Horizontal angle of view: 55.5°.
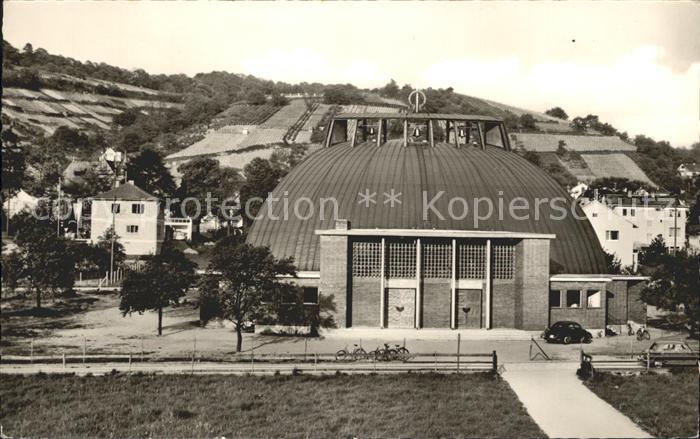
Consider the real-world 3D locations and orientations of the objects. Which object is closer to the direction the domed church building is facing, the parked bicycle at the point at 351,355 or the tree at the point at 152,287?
the parked bicycle

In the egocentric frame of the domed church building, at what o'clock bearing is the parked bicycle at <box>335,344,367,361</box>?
The parked bicycle is roughly at 1 o'clock from the domed church building.

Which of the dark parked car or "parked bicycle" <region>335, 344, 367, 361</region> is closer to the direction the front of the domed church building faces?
the parked bicycle

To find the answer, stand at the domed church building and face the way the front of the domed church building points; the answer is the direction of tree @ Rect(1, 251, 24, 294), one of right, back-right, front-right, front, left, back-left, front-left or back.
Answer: front-right

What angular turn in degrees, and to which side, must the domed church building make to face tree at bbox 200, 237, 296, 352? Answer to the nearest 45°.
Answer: approximately 45° to its right

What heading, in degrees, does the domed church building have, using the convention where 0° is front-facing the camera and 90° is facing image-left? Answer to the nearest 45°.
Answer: approximately 0°

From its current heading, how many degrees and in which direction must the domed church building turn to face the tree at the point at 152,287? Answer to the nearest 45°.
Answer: approximately 90° to its right

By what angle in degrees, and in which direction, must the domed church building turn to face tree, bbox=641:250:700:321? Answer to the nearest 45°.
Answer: approximately 45° to its left

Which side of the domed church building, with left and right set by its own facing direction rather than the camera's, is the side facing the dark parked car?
front
